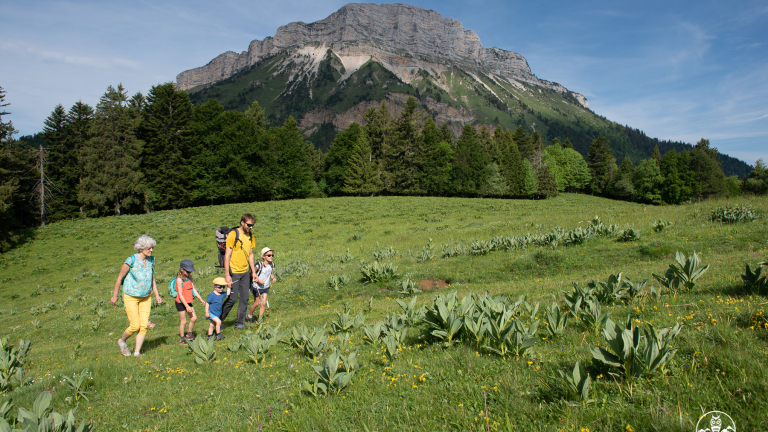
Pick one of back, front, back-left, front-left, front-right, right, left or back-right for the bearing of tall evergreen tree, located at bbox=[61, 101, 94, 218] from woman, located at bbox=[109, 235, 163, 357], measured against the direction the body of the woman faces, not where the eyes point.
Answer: back-left

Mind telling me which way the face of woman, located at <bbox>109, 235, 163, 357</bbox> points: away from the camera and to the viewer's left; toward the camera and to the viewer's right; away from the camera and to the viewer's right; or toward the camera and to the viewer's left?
toward the camera and to the viewer's right

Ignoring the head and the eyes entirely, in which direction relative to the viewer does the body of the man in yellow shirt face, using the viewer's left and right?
facing the viewer and to the right of the viewer

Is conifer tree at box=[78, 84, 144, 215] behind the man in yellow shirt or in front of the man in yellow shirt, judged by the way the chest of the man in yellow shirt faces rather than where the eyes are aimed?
behind

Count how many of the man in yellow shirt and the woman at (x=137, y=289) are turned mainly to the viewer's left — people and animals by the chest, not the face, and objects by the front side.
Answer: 0

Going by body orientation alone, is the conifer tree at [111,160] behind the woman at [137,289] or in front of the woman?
behind

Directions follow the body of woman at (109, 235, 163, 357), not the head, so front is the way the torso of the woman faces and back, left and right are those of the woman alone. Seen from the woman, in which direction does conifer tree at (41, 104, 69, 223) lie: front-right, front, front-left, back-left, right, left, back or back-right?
back-left
